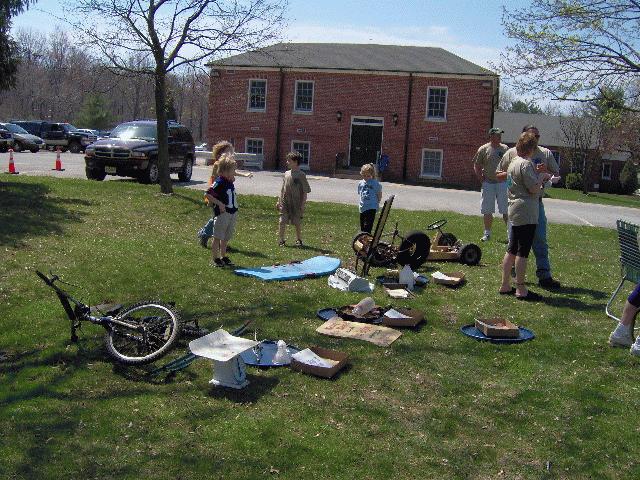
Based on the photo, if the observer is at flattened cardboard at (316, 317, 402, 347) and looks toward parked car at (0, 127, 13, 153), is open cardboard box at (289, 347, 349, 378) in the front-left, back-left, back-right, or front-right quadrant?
back-left

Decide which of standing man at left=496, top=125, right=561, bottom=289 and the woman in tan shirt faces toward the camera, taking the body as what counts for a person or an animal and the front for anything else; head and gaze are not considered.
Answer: the standing man

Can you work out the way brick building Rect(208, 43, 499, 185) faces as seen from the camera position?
facing the viewer

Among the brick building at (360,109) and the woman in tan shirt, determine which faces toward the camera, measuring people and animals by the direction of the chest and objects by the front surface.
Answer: the brick building

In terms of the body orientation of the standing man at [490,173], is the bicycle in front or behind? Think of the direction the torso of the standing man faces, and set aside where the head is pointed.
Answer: in front

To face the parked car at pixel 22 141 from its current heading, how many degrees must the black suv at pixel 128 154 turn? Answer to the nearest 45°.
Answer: approximately 135° to its right

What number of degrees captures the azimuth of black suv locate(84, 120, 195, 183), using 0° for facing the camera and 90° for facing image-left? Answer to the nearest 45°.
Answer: approximately 45°

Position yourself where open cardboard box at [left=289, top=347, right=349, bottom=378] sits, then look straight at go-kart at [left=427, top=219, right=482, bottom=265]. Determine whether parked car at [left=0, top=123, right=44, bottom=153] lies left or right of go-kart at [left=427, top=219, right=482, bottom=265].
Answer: left

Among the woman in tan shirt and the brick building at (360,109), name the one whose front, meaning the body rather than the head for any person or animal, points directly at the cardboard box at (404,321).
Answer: the brick building

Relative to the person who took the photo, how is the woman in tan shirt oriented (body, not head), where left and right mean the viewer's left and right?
facing away from the viewer and to the right of the viewer

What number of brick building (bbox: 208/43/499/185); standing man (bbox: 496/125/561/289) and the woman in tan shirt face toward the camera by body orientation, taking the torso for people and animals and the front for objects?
2

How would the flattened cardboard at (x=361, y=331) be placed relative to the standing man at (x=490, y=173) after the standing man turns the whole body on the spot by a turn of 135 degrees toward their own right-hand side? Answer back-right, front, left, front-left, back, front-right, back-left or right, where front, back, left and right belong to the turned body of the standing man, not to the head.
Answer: back-left
